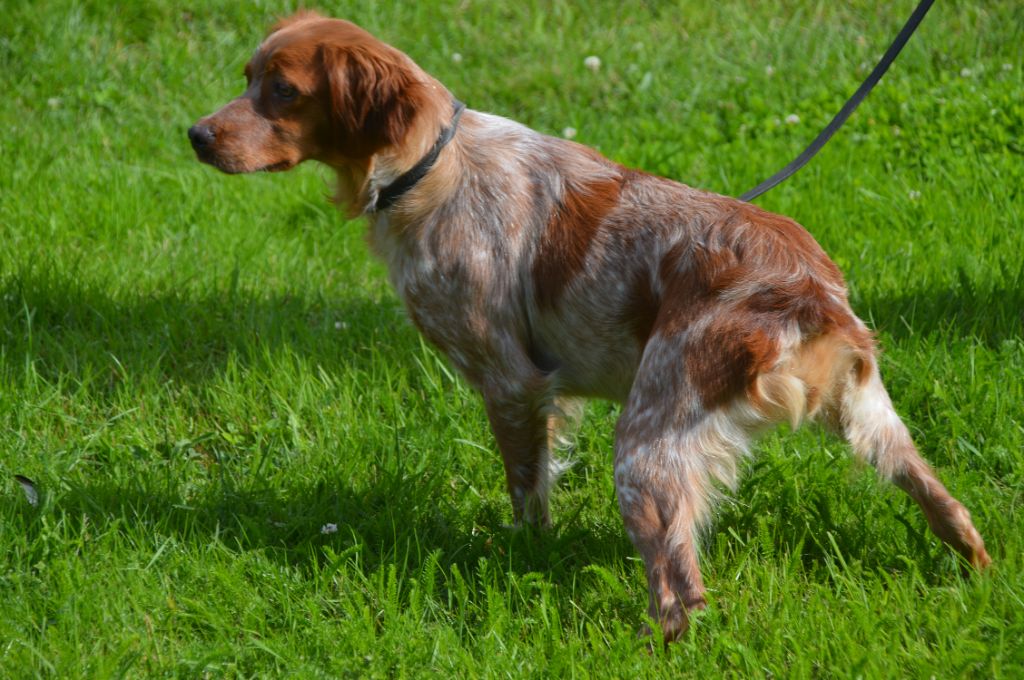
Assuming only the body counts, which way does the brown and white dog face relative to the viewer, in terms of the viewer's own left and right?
facing away from the viewer and to the left of the viewer
